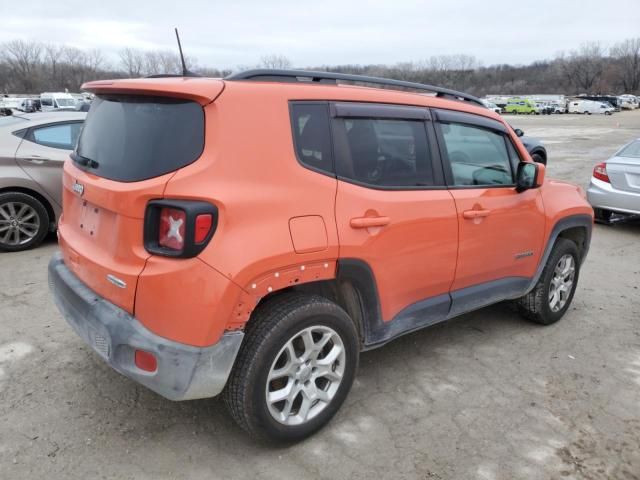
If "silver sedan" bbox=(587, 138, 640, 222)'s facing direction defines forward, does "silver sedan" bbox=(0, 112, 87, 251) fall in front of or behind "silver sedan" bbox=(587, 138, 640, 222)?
behind

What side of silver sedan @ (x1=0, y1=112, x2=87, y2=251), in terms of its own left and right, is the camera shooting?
right

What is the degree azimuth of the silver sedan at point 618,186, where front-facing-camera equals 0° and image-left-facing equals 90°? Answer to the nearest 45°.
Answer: approximately 225°

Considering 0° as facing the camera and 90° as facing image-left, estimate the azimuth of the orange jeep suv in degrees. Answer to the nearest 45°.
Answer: approximately 225°
